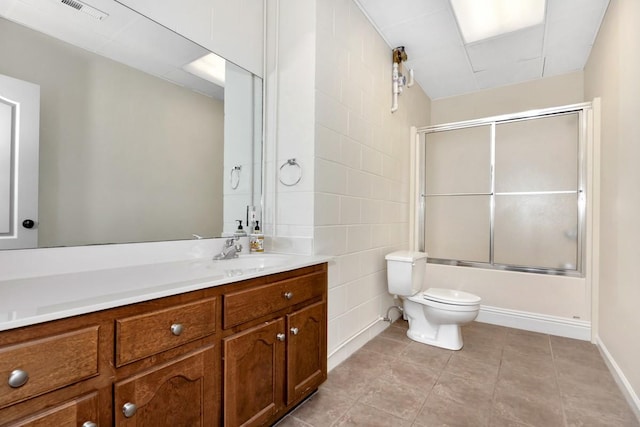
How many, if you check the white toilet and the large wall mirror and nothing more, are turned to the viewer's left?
0

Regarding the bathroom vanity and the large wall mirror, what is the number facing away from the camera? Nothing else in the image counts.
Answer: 0

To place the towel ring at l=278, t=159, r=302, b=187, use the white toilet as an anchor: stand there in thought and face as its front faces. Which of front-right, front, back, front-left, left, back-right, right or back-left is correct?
back-right

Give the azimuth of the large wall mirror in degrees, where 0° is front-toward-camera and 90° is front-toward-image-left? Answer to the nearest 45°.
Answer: approximately 315°

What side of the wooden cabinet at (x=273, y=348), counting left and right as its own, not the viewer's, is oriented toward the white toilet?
left

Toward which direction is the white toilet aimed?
to the viewer's right

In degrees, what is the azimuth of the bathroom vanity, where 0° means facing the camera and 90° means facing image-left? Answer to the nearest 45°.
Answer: approximately 315°

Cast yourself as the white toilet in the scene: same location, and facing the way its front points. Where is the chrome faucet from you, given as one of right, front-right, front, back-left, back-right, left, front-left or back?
back-right

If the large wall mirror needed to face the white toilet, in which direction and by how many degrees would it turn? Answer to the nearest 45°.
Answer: approximately 45° to its left
